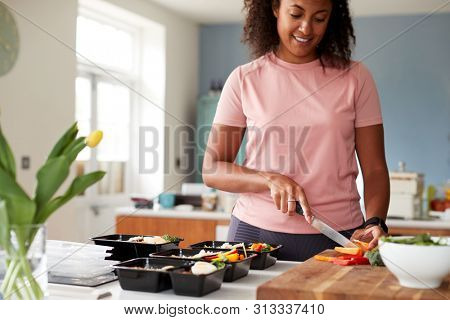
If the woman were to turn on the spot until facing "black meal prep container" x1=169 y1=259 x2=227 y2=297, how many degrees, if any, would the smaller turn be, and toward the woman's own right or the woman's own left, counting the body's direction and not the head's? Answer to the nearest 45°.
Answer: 0° — they already face it

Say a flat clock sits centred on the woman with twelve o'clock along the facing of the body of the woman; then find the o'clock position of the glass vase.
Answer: The glass vase is roughly at 1 o'clock from the woman.

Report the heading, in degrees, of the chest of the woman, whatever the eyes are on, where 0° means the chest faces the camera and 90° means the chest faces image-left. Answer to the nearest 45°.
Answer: approximately 0°

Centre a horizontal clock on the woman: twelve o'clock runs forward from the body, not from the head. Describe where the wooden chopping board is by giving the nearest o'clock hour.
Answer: The wooden chopping board is roughly at 12 o'clock from the woman.
